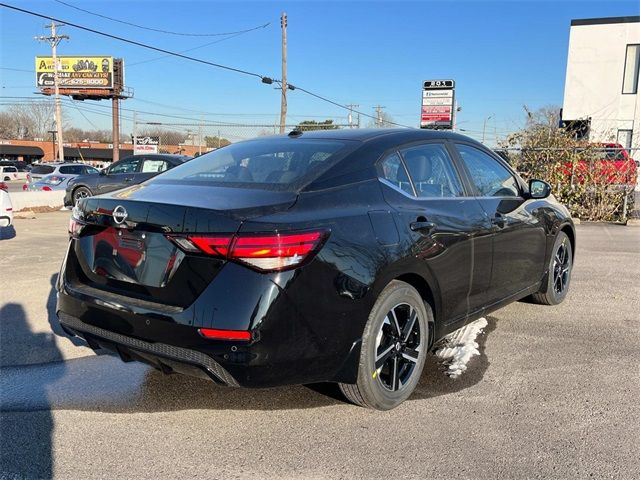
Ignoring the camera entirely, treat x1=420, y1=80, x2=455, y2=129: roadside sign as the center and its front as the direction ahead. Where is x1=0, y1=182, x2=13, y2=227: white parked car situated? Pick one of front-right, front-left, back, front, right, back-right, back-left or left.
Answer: front-right

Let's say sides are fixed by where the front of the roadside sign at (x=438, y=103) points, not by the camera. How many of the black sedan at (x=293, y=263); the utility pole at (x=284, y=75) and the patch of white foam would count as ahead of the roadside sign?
2

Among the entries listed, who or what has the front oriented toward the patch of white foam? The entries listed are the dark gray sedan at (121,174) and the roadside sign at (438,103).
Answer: the roadside sign

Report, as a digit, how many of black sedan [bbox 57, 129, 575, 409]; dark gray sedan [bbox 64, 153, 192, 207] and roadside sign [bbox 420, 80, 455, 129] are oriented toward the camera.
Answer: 1

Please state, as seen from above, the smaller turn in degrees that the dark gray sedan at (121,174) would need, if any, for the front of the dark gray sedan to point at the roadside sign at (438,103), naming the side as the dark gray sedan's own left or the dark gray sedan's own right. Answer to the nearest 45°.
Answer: approximately 180°

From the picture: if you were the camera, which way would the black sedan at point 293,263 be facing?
facing away from the viewer and to the right of the viewer

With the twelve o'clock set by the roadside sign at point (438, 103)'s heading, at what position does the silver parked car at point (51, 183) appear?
The silver parked car is roughly at 3 o'clock from the roadside sign.

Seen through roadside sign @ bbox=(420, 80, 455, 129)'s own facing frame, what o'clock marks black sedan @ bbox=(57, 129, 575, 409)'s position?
The black sedan is roughly at 12 o'clock from the roadside sign.

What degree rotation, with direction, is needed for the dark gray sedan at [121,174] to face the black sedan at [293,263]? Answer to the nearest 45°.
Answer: approximately 90° to its left

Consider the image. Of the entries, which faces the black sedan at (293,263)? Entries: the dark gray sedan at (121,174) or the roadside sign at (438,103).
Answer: the roadside sign

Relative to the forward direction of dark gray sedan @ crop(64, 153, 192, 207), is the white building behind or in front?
behind

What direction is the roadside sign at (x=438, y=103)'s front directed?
toward the camera

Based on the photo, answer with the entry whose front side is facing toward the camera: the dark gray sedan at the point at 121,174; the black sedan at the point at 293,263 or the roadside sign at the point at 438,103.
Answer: the roadside sign

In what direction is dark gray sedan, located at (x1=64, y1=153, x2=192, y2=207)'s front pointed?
to the viewer's left
